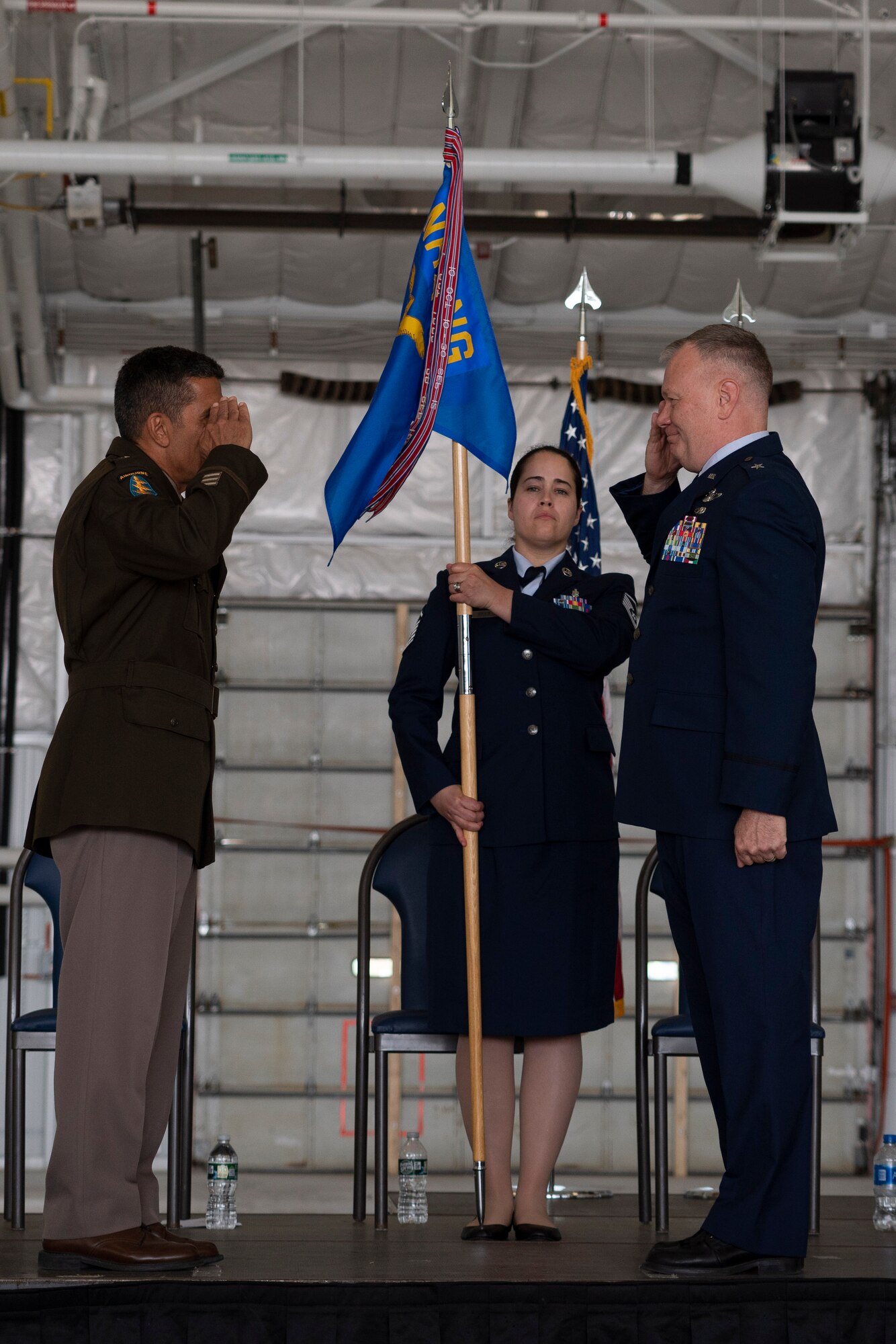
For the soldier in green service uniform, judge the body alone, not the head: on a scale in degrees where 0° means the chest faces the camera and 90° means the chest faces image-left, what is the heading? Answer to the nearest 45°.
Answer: approximately 270°

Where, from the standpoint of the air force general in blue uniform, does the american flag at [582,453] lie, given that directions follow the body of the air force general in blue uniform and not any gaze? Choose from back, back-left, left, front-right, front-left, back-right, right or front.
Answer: right

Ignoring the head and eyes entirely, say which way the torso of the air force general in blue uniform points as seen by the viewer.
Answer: to the viewer's left

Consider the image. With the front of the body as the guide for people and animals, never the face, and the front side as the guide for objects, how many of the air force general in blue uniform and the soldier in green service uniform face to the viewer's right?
1

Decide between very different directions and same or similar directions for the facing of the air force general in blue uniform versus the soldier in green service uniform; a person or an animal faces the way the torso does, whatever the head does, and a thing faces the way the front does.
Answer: very different directions

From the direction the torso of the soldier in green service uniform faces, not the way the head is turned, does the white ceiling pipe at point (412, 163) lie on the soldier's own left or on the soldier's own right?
on the soldier's own left

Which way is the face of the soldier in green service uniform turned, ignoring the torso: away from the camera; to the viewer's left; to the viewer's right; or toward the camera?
to the viewer's right

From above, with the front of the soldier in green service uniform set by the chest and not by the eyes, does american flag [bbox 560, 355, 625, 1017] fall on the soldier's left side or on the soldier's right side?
on the soldier's left side
